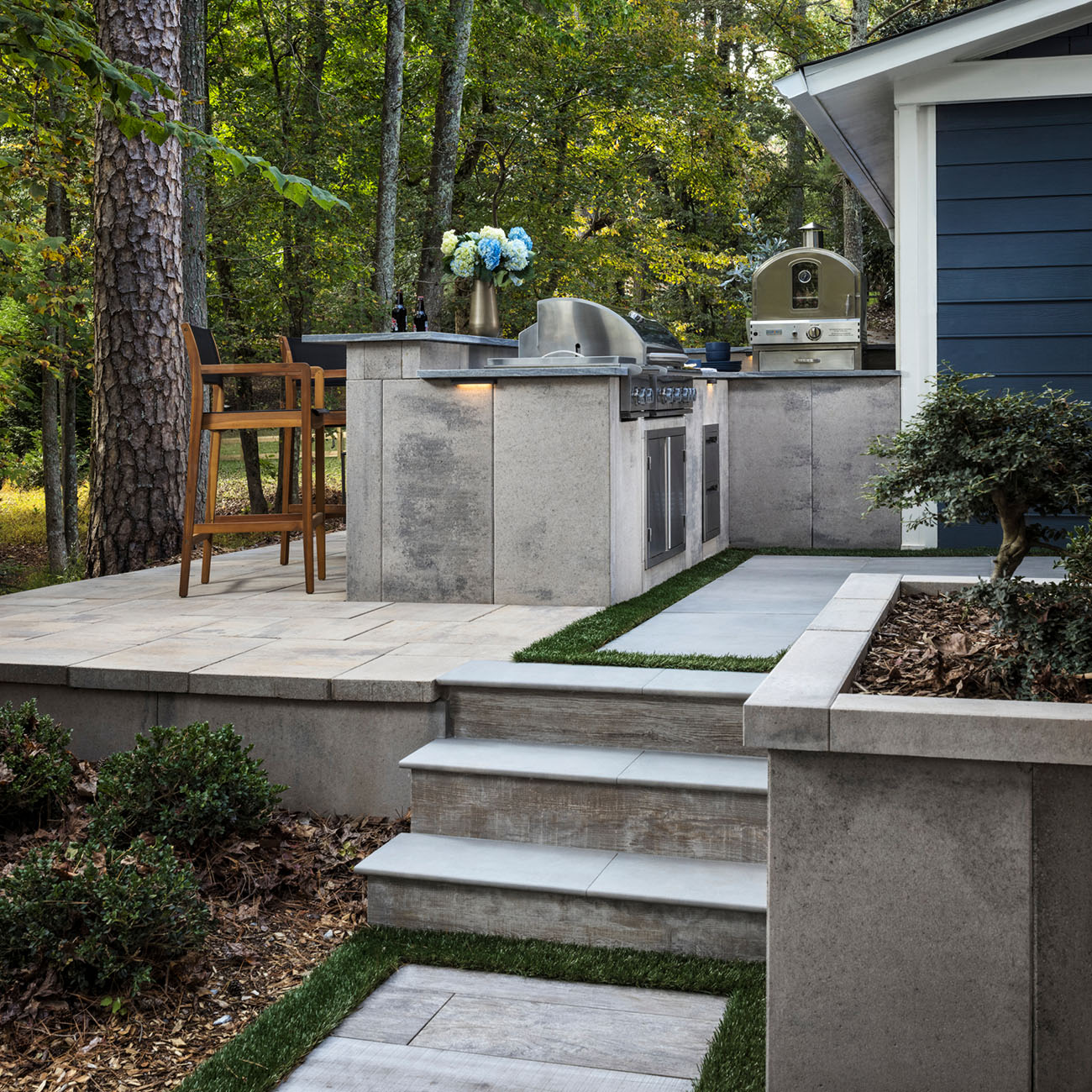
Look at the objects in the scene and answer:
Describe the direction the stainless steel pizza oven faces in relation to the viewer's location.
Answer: facing the viewer

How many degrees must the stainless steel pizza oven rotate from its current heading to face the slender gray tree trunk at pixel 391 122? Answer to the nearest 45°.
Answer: approximately 135° to its right

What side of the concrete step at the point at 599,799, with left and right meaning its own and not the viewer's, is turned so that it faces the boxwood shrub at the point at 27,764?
right

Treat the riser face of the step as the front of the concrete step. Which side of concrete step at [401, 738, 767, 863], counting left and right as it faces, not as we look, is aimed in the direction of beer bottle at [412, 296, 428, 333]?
back

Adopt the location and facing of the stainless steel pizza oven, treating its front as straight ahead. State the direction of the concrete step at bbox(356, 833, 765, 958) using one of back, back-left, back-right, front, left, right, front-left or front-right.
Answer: front

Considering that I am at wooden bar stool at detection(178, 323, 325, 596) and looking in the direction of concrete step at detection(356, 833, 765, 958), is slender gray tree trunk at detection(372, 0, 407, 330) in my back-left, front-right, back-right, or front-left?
back-left

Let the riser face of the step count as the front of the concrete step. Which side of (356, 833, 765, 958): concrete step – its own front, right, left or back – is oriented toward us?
front

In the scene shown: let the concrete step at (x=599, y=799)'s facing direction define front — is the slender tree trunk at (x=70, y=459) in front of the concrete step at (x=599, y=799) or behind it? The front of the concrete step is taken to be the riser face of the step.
behind

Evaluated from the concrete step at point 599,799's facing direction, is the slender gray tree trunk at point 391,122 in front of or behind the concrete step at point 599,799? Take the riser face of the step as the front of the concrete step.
behind

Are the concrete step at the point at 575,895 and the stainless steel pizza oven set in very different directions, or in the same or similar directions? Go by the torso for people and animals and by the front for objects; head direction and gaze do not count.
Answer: same or similar directions

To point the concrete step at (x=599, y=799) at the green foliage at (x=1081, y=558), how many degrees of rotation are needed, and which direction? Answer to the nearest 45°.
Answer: approximately 45° to its left
